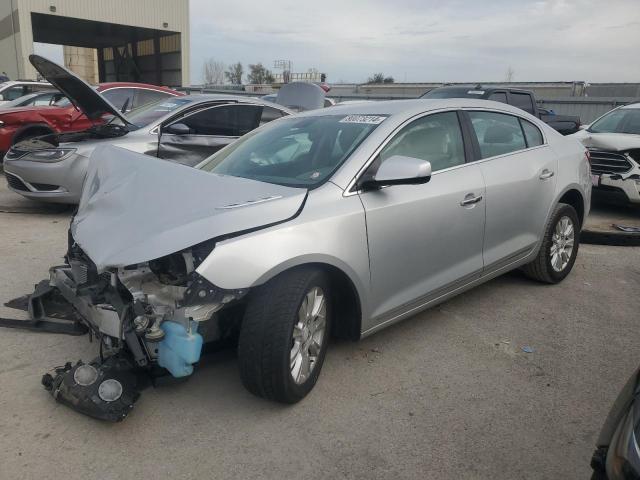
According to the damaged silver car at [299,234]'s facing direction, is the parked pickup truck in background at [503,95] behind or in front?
behind

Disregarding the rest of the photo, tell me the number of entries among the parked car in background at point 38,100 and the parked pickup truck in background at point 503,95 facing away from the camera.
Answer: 0

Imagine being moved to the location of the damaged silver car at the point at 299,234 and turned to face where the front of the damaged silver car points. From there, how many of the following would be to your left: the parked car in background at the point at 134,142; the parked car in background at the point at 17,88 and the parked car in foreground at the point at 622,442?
1

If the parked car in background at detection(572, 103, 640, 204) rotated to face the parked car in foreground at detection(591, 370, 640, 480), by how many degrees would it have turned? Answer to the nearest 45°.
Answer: approximately 45° to its left

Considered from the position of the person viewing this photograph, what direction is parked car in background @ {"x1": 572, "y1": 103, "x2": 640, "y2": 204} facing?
facing the viewer and to the left of the viewer

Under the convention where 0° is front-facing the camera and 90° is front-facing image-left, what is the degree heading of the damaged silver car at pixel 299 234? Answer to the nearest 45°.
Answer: approximately 45°

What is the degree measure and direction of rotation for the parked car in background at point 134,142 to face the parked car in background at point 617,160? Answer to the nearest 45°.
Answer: approximately 135° to its left

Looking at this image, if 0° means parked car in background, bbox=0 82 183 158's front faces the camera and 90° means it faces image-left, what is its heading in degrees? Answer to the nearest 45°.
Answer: approximately 45°

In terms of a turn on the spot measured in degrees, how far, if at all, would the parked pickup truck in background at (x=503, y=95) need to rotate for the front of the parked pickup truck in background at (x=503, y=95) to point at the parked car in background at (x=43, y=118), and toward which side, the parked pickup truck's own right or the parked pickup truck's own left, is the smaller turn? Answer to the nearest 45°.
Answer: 0° — it already faces it
